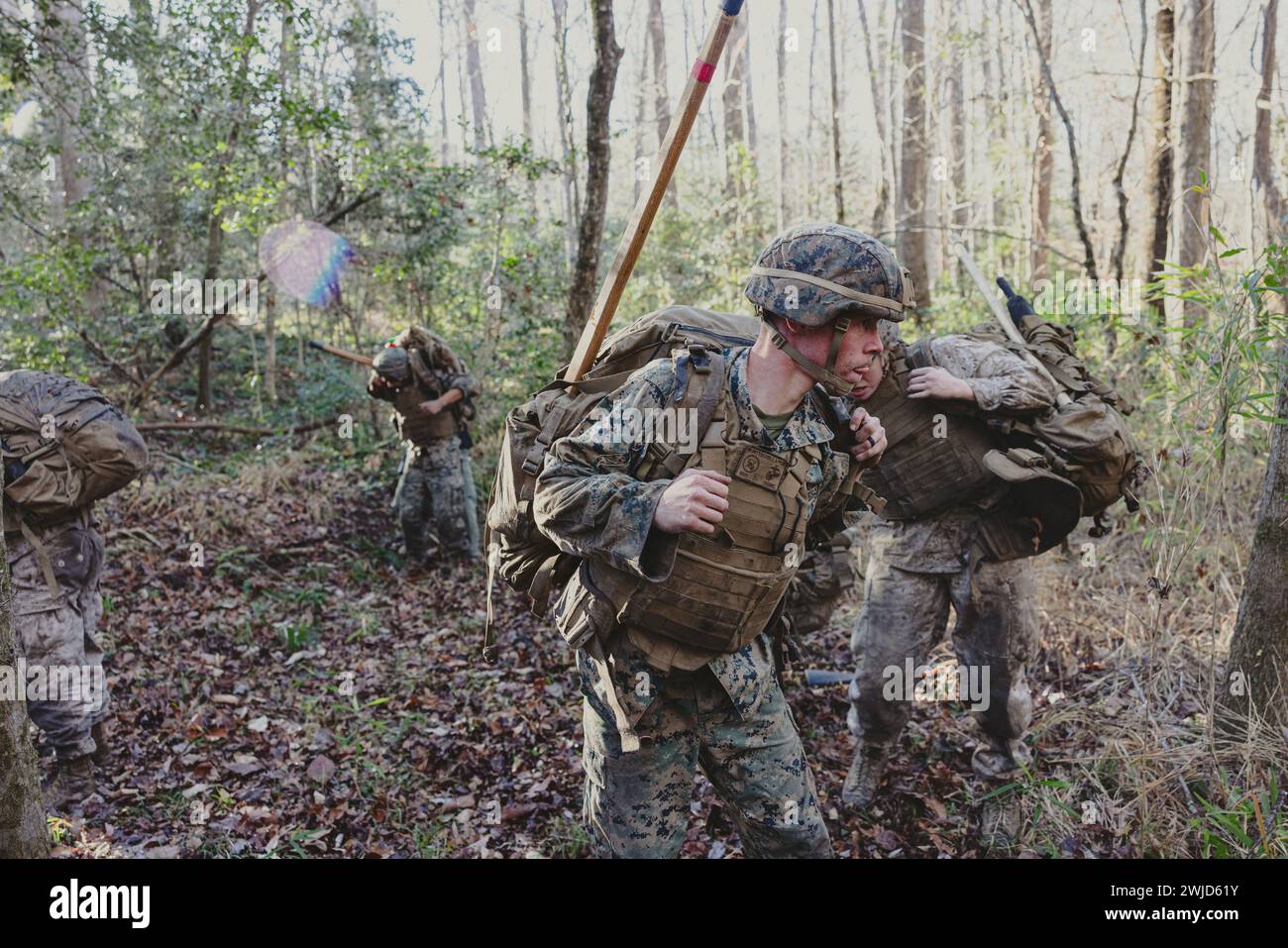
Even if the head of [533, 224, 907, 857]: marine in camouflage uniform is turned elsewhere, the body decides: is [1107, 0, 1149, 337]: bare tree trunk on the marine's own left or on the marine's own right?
on the marine's own left

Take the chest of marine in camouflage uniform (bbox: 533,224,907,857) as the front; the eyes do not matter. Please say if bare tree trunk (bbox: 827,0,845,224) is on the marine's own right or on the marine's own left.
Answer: on the marine's own left

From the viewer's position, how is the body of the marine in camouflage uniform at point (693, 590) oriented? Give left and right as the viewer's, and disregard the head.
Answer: facing the viewer and to the right of the viewer

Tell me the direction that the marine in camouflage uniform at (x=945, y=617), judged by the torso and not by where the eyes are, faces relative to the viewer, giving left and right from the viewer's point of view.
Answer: facing the viewer and to the left of the viewer

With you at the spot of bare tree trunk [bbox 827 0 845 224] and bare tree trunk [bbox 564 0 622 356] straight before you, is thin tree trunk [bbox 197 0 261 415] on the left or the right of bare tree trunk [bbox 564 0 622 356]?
right

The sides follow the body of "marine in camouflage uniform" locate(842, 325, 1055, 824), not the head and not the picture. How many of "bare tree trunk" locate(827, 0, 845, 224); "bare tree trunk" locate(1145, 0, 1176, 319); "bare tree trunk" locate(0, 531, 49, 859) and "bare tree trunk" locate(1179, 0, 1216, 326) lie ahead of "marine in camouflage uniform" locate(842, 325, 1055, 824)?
1

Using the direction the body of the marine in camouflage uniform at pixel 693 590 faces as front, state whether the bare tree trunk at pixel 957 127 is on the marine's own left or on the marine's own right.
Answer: on the marine's own left

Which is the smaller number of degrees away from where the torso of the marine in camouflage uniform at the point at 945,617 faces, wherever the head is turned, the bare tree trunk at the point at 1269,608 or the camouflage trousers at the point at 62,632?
the camouflage trousers

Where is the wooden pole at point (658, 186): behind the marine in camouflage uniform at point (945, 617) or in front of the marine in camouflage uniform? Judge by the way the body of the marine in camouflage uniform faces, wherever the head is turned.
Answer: in front

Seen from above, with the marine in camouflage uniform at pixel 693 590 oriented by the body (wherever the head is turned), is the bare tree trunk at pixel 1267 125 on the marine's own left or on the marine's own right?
on the marine's own left

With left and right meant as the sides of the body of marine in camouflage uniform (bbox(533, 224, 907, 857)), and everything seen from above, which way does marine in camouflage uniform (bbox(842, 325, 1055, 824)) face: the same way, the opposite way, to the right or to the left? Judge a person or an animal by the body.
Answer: to the right

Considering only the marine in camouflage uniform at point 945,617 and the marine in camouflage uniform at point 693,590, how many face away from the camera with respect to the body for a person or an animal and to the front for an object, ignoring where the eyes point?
0

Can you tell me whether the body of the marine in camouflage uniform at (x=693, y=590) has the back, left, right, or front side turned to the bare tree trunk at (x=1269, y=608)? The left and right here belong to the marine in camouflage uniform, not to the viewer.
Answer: left

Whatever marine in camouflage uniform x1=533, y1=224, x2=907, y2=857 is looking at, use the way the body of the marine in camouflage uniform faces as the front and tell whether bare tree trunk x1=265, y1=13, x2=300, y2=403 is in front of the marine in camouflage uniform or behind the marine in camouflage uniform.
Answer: behind
